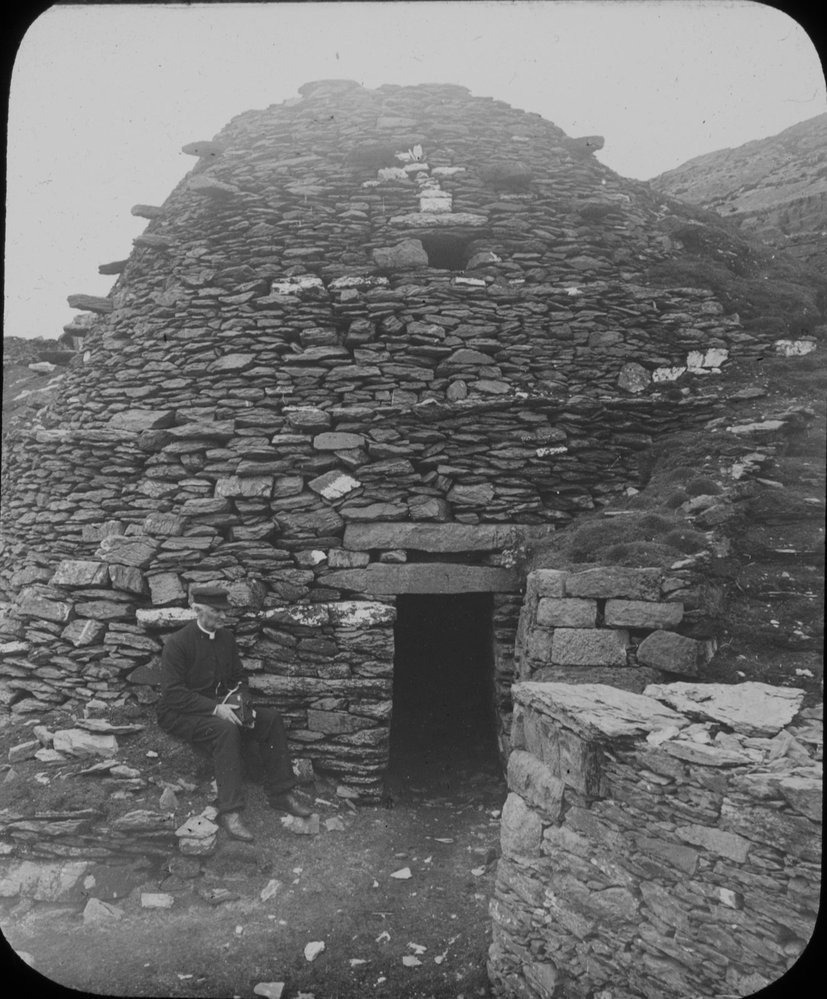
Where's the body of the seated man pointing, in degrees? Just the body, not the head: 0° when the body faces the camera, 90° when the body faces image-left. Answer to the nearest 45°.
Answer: approximately 315°

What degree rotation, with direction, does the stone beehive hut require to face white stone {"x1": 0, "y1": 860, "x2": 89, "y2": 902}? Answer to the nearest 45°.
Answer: approximately 45° to its right

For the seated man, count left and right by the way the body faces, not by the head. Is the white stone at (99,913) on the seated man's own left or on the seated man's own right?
on the seated man's own right
